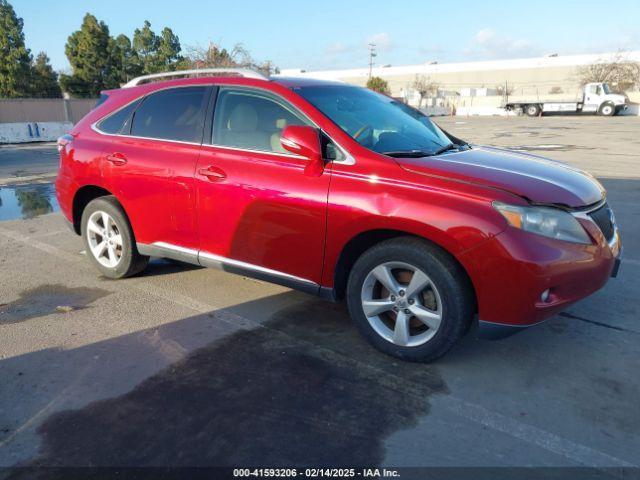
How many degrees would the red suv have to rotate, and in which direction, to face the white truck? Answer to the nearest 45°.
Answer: approximately 90° to its left

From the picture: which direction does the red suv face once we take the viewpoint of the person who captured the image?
facing the viewer and to the right of the viewer

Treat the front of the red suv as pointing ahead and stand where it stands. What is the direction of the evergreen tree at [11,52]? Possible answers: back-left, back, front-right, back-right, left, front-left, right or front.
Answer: back

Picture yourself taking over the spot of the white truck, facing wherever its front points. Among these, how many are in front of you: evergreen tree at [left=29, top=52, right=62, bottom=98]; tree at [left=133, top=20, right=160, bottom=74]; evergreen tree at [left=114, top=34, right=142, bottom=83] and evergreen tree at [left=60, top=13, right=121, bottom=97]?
0

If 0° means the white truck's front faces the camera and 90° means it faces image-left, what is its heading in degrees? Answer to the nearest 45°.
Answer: approximately 270°

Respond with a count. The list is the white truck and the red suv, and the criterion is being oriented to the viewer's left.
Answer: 0

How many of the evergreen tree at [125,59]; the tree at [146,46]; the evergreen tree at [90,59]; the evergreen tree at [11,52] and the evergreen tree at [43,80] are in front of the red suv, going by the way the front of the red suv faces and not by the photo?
0

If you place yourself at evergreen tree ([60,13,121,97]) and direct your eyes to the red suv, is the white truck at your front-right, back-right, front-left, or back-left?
front-left

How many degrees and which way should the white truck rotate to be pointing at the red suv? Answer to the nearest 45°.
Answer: approximately 90° to its right

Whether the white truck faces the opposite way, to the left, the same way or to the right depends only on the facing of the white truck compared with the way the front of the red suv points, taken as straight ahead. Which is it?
the same way

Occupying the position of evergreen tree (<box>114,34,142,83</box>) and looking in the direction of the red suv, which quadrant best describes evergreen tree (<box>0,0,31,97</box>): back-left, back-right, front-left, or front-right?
front-right

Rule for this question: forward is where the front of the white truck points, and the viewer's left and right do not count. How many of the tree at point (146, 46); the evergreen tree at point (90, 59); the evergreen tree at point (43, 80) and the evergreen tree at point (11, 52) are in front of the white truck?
0

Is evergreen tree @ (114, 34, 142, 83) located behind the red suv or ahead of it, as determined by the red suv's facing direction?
behind

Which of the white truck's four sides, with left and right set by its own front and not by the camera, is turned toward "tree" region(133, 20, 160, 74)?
back

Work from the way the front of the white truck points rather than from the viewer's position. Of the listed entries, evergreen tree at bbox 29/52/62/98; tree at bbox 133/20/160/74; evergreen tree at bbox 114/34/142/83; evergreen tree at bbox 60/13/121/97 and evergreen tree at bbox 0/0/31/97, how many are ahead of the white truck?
0
